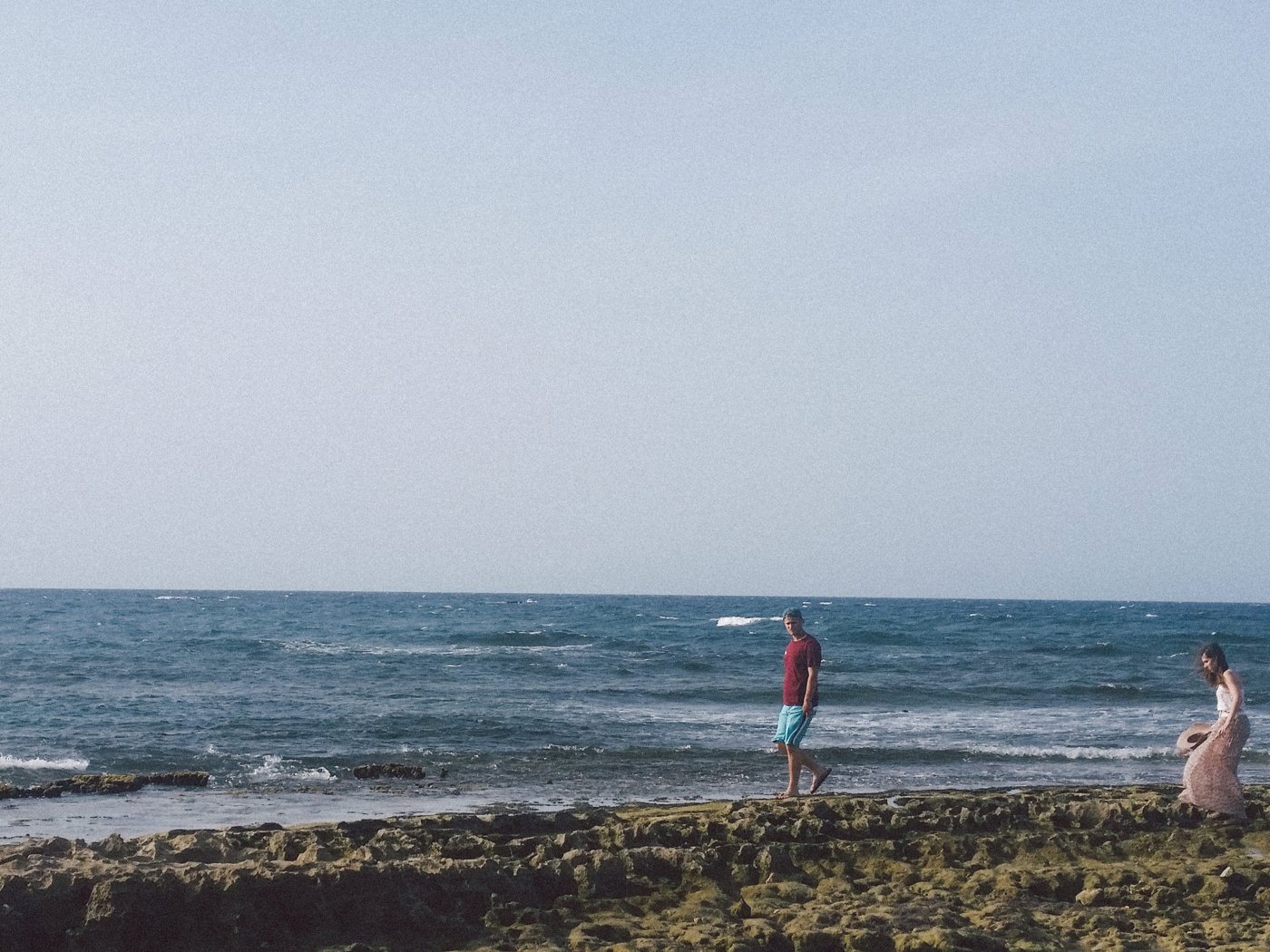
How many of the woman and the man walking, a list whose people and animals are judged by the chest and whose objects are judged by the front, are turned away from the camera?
0

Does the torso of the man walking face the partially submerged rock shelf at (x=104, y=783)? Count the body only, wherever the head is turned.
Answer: no

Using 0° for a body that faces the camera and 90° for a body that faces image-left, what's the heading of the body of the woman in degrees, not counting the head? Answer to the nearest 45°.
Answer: approximately 90°

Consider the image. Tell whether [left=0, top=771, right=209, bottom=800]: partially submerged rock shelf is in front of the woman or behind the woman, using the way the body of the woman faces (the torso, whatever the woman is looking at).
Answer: in front

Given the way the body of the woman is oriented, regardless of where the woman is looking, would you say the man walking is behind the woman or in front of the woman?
in front

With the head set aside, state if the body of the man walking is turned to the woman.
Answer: no

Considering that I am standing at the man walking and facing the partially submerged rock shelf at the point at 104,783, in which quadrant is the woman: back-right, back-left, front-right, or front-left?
back-left
